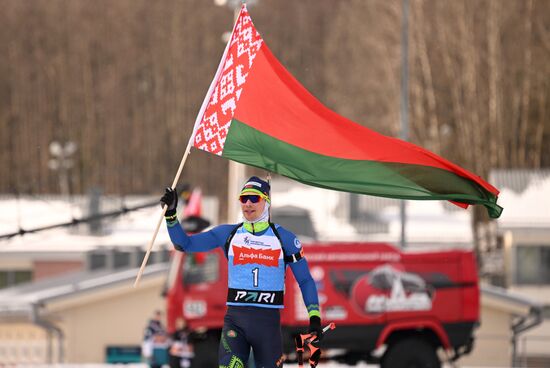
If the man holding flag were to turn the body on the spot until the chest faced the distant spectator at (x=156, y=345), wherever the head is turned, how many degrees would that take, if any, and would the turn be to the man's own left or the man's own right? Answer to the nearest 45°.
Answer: approximately 180°

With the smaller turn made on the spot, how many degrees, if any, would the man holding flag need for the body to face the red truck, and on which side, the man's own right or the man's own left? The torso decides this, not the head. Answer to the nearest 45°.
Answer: approximately 180°

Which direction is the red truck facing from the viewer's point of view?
to the viewer's left

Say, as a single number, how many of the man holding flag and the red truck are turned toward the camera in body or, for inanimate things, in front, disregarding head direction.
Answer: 1

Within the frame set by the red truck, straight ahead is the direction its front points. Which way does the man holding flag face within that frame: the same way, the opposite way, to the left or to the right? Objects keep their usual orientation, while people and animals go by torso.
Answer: to the left

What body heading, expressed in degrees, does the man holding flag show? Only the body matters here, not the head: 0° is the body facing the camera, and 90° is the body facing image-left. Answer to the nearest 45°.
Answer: approximately 0°

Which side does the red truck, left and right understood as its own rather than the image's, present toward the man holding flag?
left

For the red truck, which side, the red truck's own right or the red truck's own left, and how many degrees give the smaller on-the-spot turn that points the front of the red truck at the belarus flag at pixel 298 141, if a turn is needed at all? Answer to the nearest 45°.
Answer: approximately 90° to the red truck's own left
